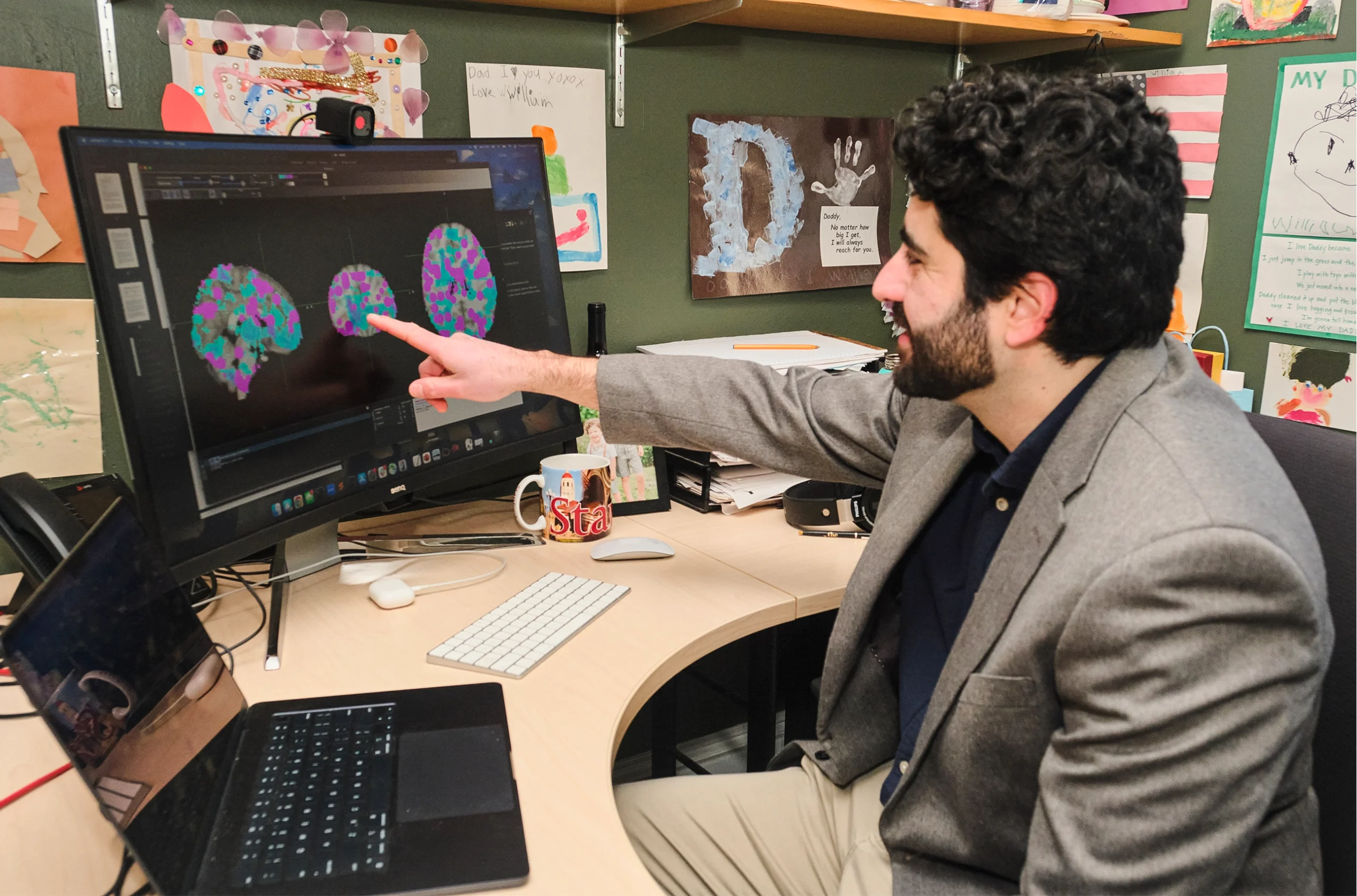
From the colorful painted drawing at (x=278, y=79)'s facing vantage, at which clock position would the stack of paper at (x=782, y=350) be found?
The stack of paper is roughly at 9 o'clock from the colorful painted drawing.

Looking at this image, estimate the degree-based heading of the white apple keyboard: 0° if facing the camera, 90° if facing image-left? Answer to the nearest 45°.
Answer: approximately 315°

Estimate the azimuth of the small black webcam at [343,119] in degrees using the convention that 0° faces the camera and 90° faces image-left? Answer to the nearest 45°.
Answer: approximately 315°

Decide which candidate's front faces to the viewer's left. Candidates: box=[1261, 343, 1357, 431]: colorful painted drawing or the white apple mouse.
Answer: the white apple mouse

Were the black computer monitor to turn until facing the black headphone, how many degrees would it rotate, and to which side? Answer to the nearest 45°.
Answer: approximately 45° to its left

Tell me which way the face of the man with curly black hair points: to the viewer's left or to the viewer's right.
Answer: to the viewer's left
